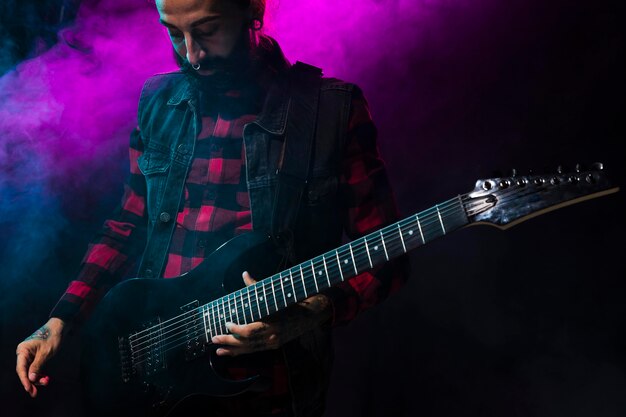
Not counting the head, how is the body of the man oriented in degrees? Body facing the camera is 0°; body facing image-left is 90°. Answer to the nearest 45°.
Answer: approximately 45°

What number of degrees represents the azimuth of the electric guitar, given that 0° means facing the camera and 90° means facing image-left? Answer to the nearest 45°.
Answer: approximately 0°
